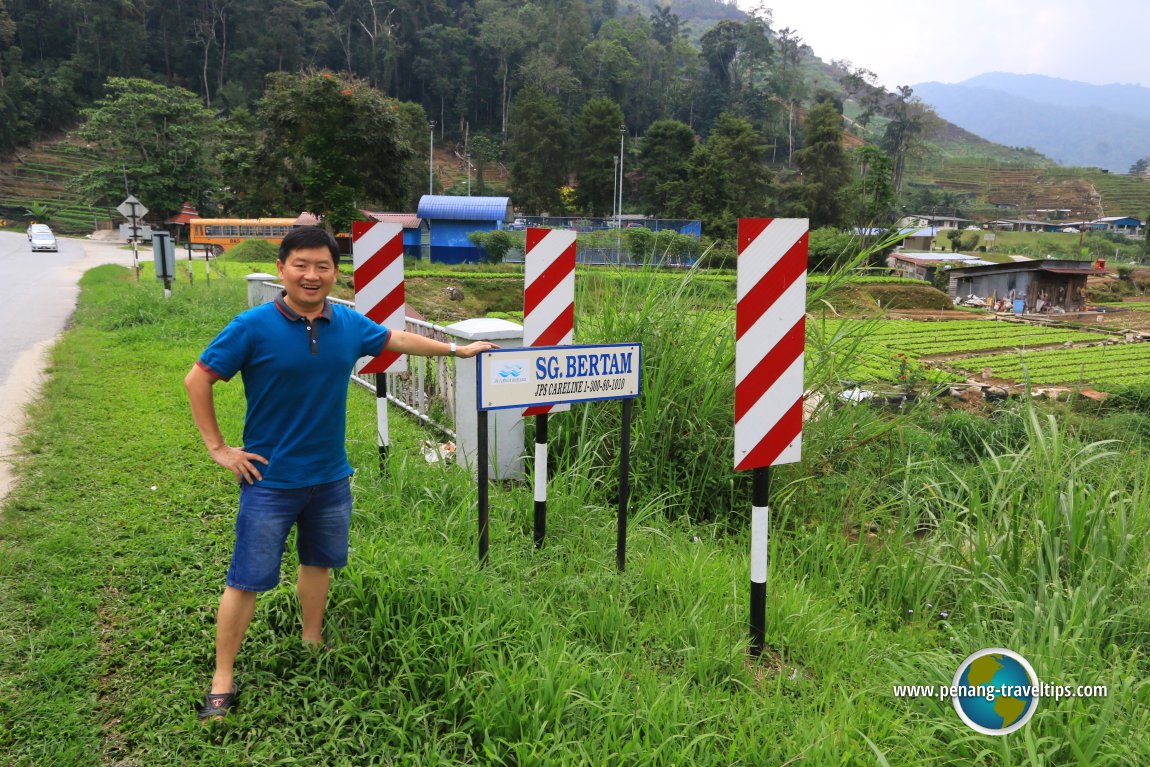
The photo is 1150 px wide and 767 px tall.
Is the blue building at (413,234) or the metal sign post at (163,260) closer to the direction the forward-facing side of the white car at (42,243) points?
the metal sign post

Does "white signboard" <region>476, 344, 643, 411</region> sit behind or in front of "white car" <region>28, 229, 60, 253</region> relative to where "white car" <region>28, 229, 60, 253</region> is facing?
in front

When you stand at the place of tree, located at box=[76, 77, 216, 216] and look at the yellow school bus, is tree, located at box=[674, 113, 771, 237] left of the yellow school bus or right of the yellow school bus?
left

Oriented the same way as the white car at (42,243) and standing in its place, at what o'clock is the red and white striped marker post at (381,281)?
The red and white striped marker post is roughly at 12 o'clock from the white car.

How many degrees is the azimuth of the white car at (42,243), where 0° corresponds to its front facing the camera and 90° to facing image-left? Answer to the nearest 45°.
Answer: approximately 0°
